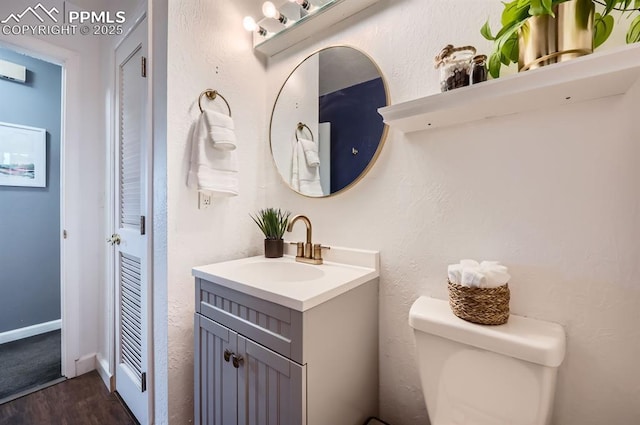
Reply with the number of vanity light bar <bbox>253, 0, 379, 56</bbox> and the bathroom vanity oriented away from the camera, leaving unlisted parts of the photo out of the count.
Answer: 0

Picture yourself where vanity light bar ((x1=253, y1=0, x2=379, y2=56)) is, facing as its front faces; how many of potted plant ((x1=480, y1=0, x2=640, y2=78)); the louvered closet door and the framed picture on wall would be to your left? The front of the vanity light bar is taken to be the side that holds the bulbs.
1

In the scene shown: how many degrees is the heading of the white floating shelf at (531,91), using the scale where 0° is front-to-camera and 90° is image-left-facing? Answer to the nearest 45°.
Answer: approximately 45°

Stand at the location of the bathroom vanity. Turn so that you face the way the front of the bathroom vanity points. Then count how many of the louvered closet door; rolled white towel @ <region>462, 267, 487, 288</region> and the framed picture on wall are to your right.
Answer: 2

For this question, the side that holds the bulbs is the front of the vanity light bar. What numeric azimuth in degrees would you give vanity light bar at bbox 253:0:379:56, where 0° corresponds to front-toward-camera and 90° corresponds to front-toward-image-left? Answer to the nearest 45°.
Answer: approximately 45°

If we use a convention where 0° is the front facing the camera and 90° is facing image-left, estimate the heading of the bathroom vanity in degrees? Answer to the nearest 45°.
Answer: approximately 45°

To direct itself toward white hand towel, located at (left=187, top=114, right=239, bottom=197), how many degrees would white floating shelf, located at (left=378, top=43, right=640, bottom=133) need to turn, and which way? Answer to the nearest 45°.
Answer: approximately 45° to its right
